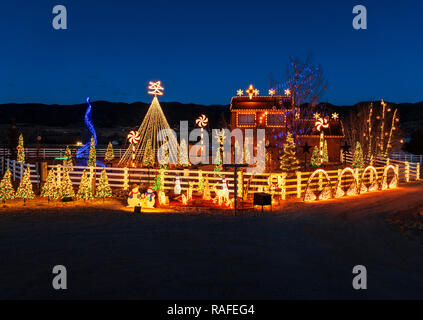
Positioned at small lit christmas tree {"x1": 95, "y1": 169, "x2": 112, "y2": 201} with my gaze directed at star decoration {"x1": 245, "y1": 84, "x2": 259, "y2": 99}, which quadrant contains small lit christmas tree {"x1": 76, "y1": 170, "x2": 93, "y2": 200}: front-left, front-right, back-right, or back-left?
back-left

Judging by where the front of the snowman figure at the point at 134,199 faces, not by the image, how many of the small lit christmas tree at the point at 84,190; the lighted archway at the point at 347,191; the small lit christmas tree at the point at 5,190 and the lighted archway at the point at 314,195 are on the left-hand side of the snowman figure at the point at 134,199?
2

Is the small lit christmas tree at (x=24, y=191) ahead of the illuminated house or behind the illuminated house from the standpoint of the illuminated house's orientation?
ahead

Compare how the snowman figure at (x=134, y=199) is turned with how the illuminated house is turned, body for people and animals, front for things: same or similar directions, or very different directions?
same or similar directions

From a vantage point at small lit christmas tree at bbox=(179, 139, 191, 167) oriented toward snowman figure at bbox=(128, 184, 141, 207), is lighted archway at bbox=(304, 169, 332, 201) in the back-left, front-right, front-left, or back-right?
front-left

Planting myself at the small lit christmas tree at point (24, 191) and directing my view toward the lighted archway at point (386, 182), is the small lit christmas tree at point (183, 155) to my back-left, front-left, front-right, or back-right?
front-left

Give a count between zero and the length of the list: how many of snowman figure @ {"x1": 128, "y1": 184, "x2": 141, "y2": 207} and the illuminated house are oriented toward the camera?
2

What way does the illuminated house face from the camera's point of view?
toward the camera

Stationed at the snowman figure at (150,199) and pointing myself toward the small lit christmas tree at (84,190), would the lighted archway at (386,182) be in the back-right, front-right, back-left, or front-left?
back-right

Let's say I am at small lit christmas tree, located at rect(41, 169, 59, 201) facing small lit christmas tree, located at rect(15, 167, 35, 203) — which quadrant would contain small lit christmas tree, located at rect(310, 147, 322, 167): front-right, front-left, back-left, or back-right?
back-right

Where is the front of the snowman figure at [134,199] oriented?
toward the camera
